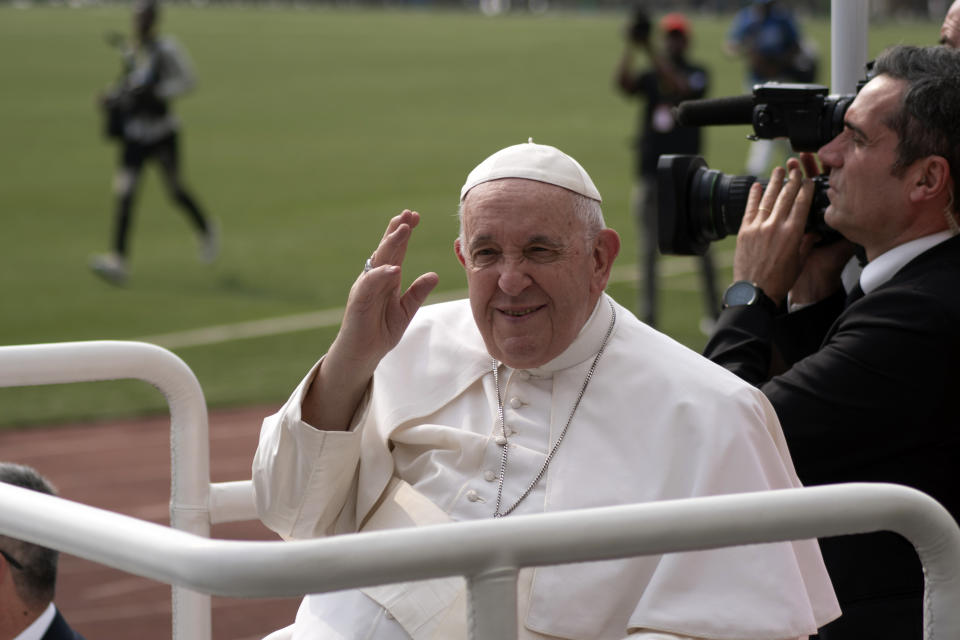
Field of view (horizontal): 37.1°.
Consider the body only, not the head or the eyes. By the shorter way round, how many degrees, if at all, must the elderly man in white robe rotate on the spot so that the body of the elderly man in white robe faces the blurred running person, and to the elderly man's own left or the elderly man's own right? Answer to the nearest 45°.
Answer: approximately 135° to the elderly man's own right

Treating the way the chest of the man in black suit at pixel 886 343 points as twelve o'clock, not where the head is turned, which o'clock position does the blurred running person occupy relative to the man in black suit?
The blurred running person is roughly at 2 o'clock from the man in black suit.

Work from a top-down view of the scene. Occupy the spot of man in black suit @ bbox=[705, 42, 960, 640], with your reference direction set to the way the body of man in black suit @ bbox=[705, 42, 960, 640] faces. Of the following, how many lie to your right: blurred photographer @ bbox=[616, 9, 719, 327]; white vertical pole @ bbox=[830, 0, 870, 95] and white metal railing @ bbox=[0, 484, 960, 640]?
2

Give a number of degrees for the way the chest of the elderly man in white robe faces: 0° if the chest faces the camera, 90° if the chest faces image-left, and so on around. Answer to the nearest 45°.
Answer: approximately 45°

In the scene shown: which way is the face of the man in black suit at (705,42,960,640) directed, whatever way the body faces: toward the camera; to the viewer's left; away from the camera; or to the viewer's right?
to the viewer's left

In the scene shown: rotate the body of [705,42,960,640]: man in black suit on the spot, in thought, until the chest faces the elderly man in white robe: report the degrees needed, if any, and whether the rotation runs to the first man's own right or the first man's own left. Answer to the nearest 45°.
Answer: approximately 45° to the first man's own left

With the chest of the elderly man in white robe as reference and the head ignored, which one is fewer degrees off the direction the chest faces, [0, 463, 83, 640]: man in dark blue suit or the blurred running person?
the man in dark blue suit

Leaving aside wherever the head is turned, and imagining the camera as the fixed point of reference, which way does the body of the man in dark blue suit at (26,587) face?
to the viewer's left

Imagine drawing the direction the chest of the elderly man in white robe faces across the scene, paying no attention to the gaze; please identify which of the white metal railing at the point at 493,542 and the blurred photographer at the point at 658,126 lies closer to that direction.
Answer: the white metal railing

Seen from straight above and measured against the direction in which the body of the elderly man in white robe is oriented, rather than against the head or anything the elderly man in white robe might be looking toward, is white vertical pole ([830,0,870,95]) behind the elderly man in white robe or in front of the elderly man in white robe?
behind

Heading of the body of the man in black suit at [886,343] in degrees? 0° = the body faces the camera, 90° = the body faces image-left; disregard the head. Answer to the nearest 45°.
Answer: approximately 90°

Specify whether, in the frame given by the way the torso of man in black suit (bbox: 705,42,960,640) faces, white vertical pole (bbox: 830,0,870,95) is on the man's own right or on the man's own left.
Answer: on the man's own right
